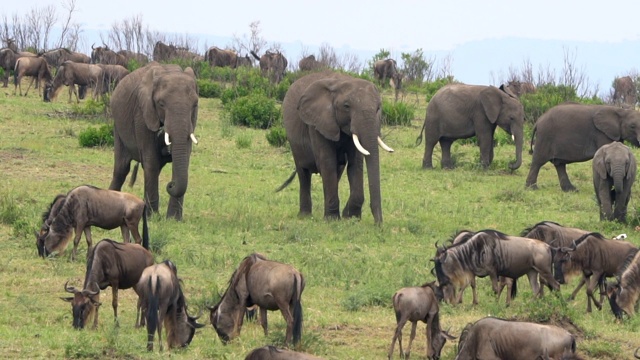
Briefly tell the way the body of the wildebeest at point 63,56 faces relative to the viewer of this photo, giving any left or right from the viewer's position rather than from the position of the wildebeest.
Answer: facing to the left of the viewer

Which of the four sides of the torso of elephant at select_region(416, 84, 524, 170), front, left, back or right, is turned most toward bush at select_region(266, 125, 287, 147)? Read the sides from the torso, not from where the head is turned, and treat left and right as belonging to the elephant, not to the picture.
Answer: back

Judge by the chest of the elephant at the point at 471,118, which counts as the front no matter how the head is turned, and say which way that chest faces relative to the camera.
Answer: to the viewer's right

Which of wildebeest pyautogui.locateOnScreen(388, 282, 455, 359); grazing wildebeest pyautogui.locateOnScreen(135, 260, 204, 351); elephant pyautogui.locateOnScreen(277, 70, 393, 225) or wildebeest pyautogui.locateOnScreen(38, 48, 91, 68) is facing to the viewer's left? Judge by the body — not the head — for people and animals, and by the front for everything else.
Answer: wildebeest pyautogui.locateOnScreen(38, 48, 91, 68)

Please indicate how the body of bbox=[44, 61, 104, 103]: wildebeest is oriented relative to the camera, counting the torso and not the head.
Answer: to the viewer's left

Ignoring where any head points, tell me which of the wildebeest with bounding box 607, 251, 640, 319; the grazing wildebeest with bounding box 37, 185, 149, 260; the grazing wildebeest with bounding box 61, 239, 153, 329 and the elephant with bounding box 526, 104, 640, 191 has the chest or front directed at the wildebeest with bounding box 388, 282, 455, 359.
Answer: the wildebeest with bounding box 607, 251, 640, 319

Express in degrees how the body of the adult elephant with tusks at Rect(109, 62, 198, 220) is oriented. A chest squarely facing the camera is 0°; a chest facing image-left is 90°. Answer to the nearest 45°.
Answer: approximately 315°

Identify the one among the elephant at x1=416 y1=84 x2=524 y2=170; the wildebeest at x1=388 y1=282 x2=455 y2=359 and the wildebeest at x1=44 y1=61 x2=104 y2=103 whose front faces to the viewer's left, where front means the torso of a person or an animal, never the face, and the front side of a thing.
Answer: the wildebeest at x1=44 y1=61 x2=104 y2=103

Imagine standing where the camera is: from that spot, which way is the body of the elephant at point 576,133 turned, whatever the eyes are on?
to the viewer's right

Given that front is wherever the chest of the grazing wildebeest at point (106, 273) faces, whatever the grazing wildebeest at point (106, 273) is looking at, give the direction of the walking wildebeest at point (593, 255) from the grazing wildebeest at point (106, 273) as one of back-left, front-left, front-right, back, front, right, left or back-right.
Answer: back-left

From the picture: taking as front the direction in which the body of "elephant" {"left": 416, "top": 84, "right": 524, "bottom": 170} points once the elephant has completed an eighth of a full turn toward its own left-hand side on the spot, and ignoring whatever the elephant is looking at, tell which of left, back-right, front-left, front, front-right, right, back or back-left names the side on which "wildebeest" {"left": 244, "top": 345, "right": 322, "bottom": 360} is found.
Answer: back-right

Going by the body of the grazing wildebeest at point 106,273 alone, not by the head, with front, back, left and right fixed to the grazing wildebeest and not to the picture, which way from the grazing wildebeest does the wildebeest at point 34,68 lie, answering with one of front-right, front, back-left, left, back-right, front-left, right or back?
back-right
